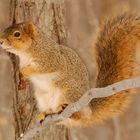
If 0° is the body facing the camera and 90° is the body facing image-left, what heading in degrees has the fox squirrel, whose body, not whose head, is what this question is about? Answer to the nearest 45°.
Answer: approximately 90°
